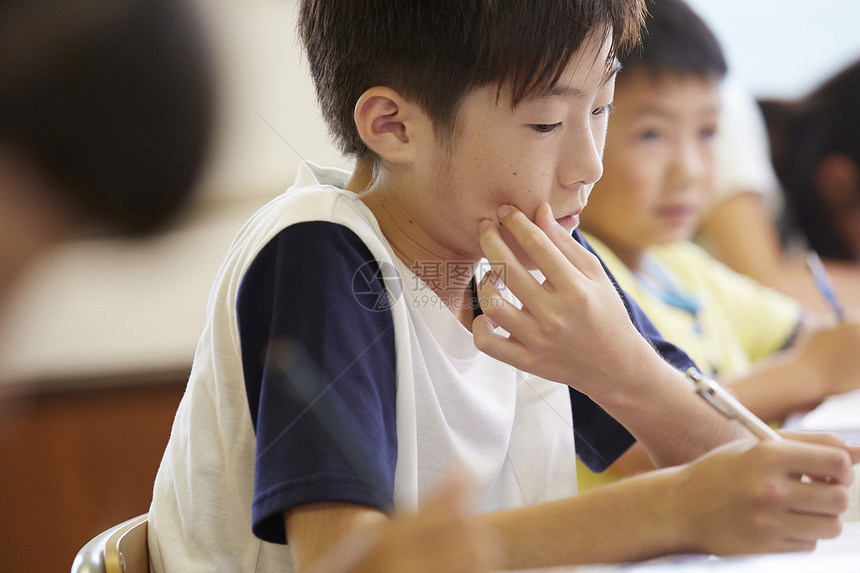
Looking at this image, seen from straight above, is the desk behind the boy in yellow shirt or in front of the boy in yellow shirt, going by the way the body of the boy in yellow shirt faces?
in front

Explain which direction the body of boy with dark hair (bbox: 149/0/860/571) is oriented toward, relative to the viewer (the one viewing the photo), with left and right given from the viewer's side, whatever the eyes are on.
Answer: facing the viewer and to the right of the viewer

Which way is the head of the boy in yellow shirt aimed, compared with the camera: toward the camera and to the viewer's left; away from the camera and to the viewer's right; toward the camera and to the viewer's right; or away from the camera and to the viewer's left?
toward the camera and to the viewer's left

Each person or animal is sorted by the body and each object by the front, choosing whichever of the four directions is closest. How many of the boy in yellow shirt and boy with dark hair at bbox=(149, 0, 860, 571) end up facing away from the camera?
0

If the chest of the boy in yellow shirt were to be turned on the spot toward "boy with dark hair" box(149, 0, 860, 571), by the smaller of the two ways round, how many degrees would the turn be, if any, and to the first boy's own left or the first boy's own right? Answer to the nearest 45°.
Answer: approximately 45° to the first boy's own right

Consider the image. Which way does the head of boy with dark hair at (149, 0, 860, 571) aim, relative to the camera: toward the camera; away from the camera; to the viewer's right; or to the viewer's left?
to the viewer's right
